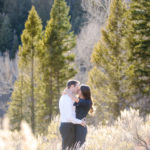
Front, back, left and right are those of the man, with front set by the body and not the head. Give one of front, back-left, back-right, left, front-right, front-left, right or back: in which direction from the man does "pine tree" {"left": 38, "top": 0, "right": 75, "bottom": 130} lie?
left

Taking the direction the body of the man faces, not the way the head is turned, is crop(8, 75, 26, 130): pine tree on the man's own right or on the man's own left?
on the man's own left

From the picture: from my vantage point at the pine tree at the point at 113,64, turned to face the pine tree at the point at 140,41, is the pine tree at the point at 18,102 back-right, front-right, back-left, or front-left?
back-right

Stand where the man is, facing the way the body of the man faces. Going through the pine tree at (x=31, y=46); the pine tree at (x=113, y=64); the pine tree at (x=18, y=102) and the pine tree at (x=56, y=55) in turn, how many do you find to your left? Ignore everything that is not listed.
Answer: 4

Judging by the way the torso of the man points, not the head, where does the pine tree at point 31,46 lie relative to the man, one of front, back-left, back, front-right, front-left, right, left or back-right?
left

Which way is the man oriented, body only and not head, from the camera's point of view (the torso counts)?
to the viewer's right

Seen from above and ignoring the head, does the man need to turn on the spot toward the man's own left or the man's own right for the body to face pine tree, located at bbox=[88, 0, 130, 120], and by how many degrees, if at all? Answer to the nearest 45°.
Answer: approximately 90° to the man's own left

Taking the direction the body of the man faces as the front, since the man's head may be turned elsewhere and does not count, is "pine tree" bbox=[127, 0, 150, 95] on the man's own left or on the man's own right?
on the man's own left
